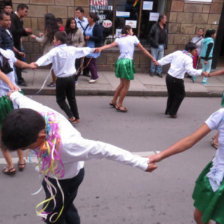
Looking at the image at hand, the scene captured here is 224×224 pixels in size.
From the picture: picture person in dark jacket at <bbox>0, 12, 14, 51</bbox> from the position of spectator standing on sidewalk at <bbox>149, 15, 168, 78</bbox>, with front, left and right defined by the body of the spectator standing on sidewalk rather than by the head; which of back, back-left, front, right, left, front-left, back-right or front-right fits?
right

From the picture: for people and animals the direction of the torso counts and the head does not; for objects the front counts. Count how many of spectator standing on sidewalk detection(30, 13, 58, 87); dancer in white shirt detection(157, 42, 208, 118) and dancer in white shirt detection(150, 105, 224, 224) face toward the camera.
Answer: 1

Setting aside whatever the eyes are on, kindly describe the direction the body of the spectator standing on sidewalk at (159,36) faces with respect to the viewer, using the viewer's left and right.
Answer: facing the viewer and to the right of the viewer

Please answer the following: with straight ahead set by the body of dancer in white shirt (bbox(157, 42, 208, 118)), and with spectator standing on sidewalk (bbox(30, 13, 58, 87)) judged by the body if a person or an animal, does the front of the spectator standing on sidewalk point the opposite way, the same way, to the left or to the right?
the opposite way
